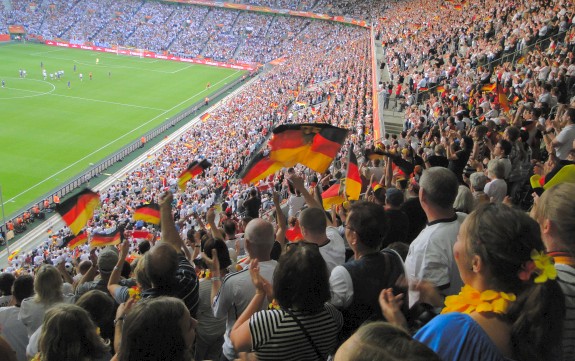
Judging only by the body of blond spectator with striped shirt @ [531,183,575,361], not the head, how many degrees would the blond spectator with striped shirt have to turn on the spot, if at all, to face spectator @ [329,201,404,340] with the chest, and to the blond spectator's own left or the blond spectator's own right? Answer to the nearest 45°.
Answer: approximately 45° to the blond spectator's own left

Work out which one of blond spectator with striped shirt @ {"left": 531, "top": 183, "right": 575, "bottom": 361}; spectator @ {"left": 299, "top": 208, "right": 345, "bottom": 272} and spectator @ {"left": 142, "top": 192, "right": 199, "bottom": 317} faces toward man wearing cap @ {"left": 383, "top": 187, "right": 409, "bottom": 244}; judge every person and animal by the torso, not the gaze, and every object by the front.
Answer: the blond spectator with striped shirt

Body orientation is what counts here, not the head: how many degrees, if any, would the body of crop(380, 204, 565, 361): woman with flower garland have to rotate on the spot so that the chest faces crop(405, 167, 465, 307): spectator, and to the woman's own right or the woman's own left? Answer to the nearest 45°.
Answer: approximately 45° to the woman's own right

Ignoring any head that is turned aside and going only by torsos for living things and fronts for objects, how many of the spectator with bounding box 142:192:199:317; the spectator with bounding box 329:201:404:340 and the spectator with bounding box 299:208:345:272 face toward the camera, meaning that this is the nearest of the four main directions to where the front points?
0

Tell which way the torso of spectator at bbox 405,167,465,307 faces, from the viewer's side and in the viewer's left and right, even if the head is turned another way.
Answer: facing away from the viewer and to the left of the viewer

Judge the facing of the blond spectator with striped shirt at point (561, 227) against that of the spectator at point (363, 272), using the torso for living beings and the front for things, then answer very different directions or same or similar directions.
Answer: same or similar directions

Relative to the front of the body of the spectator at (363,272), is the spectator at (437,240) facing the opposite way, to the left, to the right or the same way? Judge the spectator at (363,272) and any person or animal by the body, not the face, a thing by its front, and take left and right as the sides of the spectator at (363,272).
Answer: the same way

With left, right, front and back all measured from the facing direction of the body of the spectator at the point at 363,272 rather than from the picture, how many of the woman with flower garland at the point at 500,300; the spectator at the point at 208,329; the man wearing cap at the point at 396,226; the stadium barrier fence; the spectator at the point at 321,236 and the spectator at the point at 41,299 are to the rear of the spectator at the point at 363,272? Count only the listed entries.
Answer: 1

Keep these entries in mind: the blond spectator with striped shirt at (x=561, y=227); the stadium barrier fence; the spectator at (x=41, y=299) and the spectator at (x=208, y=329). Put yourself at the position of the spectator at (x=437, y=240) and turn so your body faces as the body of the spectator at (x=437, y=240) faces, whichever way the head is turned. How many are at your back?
1

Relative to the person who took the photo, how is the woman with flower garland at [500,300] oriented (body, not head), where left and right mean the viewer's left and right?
facing away from the viewer and to the left of the viewer

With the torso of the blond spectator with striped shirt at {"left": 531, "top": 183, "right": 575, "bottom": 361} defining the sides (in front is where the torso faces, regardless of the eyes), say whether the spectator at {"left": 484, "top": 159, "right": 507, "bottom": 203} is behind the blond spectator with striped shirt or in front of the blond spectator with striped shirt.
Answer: in front

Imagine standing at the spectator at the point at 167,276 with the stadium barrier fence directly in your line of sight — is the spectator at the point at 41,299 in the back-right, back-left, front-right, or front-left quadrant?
front-left

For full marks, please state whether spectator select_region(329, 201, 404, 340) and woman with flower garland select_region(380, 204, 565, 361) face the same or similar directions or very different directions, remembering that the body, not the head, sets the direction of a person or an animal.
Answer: same or similar directions

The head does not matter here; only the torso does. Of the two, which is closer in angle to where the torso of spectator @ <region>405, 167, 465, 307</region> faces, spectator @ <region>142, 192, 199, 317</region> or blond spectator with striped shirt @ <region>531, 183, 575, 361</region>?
the spectator @ <region>142, 192, 199, 317</region>

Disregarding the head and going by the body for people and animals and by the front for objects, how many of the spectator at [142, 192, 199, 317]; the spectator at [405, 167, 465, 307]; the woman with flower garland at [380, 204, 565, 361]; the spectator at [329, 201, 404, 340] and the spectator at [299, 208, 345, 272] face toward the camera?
0

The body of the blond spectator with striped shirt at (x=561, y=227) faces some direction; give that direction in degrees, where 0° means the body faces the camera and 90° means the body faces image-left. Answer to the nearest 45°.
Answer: approximately 135°

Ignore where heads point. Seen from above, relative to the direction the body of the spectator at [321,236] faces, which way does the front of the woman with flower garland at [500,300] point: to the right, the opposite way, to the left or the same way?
the same way

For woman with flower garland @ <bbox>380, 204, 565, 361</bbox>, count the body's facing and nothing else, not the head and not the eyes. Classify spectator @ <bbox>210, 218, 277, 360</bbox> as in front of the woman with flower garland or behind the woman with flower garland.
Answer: in front

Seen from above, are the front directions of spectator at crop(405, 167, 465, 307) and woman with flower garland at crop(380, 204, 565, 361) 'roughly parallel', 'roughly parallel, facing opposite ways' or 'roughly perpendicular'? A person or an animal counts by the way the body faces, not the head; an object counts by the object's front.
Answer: roughly parallel

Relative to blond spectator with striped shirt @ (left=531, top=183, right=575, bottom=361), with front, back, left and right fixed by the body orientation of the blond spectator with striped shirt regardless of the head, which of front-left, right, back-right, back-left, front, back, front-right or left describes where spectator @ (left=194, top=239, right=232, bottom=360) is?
front-left

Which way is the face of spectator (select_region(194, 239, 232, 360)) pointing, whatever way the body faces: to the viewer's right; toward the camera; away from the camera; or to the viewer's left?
away from the camera

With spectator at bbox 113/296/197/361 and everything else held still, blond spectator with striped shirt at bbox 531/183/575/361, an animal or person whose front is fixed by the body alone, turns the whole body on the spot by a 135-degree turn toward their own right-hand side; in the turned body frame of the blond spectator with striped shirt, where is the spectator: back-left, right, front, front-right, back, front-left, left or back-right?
back-right
